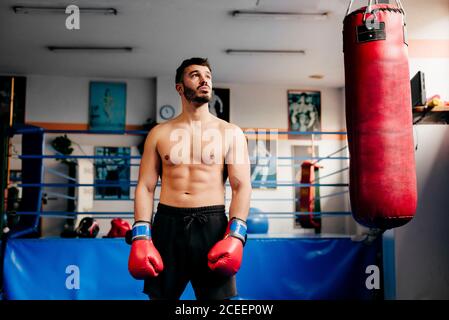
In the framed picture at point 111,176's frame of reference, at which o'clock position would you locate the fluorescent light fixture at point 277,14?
The fluorescent light fixture is roughly at 11 o'clock from the framed picture.

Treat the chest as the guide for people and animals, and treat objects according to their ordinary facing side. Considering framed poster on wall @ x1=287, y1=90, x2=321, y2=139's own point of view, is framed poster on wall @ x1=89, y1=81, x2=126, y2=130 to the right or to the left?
on its right

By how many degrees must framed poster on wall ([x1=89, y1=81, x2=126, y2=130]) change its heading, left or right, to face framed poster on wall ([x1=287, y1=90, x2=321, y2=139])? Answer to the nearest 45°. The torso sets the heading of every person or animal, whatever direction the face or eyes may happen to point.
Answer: approximately 90° to its left

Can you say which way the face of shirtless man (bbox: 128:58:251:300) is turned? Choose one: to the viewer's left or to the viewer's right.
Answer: to the viewer's right
